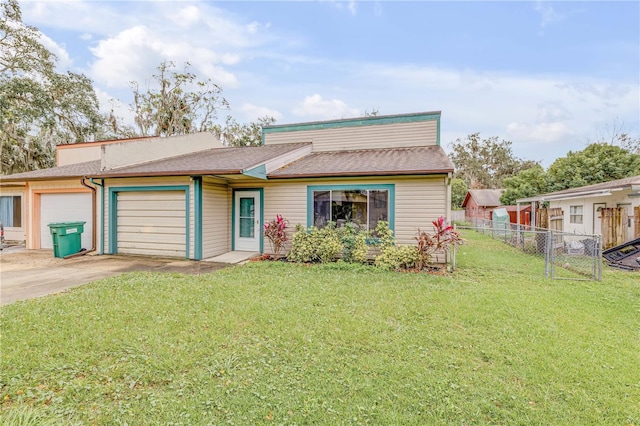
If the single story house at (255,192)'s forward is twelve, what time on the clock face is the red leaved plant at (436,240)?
The red leaved plant is roughly at 10 o'clock from the single story house.

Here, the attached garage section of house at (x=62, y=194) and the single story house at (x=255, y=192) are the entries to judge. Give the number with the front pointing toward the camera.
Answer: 2

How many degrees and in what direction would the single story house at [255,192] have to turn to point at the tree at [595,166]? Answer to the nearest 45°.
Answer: approximately 90° to its left

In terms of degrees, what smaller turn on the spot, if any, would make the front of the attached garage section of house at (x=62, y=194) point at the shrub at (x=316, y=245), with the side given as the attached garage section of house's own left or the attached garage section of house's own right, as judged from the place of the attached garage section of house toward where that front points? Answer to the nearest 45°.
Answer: approximately 45° to the attached garage section of house's own left

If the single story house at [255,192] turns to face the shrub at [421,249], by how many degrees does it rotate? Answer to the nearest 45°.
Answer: approximately 45° to its left

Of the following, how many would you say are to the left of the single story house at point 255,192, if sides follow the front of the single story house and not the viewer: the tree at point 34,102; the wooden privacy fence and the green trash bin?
1

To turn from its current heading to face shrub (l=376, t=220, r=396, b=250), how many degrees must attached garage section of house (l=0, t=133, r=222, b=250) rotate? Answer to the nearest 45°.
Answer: approximately 45° to its left

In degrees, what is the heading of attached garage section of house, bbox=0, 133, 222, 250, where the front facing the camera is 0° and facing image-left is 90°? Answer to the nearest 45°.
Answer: approximately 0°

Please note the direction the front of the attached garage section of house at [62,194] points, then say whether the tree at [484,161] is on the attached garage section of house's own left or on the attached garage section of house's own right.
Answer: on the attached garage section of house's own left

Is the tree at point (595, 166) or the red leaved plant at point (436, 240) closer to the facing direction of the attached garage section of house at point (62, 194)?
the red leaved plant

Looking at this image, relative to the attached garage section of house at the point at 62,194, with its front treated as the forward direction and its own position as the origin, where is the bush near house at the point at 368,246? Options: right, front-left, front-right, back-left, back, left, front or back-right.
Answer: front-left

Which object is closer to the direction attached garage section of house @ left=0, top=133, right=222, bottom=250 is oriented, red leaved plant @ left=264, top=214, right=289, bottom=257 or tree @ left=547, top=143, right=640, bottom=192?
the red leaved plant

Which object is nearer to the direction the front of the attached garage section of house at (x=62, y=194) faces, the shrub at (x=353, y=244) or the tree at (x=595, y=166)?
the shrub

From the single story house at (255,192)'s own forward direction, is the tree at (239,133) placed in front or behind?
behind
